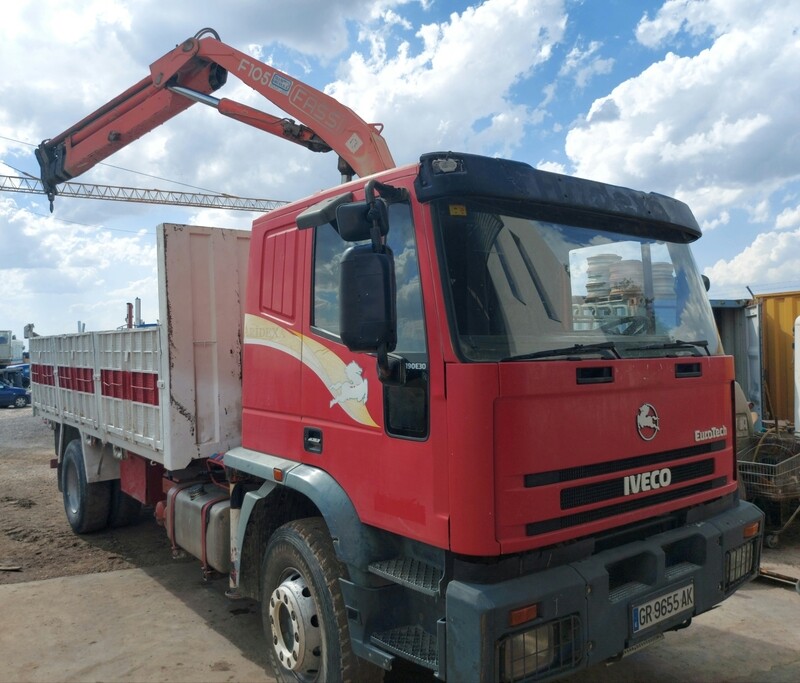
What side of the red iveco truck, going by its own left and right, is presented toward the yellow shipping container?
left

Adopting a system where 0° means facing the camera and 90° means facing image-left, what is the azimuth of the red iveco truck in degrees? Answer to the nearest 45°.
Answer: approximately 315°

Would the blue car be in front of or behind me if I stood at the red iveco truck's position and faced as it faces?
behind
